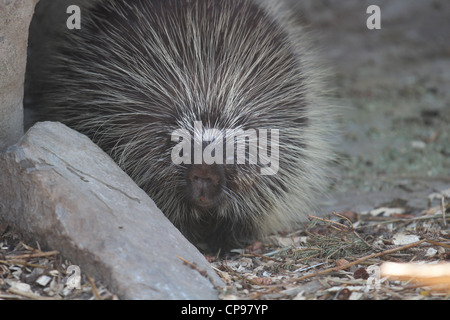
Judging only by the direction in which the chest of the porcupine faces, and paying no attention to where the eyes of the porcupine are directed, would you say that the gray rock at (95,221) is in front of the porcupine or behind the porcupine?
in front

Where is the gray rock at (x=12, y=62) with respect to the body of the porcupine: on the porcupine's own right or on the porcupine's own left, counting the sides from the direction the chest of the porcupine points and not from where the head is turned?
on the porcupine's own right

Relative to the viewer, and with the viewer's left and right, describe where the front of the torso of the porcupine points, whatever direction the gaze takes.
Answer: facing the viewer

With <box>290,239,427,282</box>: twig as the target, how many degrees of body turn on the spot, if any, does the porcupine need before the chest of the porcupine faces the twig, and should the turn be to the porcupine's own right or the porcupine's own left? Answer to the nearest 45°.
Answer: approximately 45° to the porcupine's own left

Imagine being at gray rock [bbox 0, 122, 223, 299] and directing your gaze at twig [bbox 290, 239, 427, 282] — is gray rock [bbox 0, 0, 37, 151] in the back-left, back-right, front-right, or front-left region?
back-left
